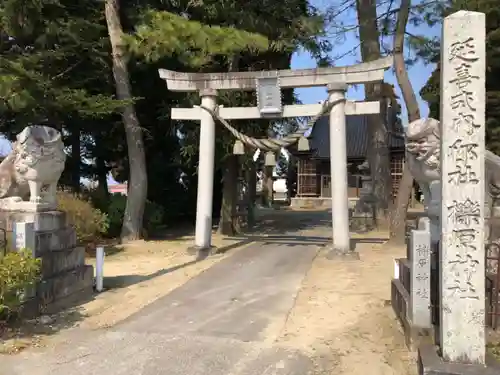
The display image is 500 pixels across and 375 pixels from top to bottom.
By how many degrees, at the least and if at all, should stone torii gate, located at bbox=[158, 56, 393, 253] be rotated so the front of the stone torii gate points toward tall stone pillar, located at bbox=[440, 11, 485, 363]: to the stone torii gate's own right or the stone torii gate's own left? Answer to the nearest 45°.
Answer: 0° — it already faces it

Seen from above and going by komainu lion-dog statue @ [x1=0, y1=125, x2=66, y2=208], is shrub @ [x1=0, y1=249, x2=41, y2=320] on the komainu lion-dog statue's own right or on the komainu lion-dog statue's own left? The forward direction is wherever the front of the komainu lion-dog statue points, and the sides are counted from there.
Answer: on the komainu lion-dog statue's own right

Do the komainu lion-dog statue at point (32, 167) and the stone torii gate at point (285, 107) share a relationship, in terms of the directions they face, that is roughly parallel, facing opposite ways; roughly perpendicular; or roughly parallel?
roughly perpendicular

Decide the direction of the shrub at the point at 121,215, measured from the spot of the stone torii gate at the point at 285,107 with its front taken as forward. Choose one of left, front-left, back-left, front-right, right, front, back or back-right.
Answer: back-right

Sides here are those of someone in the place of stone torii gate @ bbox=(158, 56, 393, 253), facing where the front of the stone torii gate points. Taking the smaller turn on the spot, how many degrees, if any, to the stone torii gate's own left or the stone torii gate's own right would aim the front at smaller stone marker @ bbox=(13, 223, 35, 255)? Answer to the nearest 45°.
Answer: approximately 45° to the stone torii gate's own right

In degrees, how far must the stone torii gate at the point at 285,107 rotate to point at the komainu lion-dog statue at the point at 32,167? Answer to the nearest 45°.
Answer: approximately 45° to its right

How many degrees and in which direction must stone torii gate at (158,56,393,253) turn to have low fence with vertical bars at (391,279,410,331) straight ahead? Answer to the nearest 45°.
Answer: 0° — it already faces it

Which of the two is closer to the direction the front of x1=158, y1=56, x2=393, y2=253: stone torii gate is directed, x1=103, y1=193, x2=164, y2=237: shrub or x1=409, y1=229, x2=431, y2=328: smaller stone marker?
the smaller stone marker
